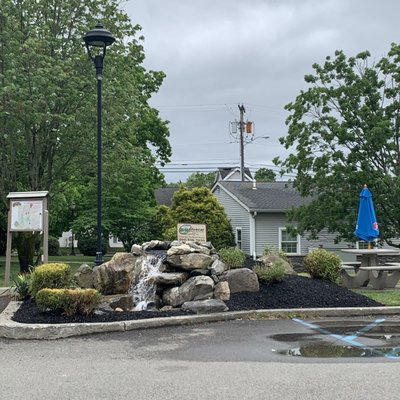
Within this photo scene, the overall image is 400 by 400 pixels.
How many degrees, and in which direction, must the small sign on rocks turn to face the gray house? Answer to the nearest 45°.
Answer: approximately 180°

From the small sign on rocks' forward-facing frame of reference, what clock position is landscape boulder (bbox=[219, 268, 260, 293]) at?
The landscape boulder is roughly at 9 o'clock from the small sign on rocks.

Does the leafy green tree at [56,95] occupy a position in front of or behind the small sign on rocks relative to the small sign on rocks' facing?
behind

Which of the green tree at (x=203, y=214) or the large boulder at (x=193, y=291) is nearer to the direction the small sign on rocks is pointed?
the large boulder

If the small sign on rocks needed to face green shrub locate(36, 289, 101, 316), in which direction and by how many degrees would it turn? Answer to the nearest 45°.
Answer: approximately 45° to its right

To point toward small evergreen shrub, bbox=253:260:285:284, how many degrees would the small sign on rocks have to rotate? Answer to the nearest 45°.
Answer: approximately 45° to its left

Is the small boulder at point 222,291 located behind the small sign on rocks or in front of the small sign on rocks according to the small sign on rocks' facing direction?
in front

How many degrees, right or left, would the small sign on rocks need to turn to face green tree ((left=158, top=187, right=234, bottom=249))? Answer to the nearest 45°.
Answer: approximately 180°

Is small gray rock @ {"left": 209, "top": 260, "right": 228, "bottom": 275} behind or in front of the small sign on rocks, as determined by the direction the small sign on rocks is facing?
in front

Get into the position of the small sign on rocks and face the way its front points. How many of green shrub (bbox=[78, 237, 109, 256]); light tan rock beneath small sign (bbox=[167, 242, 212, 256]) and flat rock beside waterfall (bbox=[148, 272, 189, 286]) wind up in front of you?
2

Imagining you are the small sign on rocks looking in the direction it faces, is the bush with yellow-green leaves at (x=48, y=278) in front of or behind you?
in front

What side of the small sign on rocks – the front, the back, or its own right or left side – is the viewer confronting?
front

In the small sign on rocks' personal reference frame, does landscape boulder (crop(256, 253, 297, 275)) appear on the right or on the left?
on its left

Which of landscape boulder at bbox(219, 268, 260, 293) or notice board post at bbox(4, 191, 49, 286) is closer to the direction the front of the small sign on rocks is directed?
the landscape boulder

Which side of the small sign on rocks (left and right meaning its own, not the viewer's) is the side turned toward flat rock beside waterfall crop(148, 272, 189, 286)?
front
